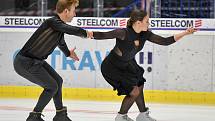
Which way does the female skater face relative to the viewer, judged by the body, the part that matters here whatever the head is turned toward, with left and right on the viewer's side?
facing the viewer and to the right of the viewer
